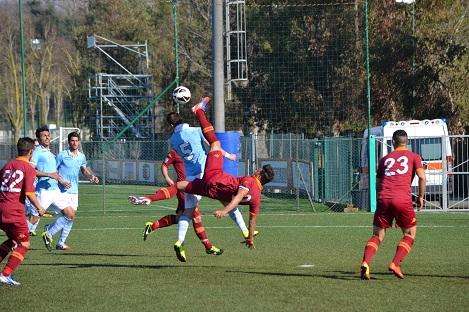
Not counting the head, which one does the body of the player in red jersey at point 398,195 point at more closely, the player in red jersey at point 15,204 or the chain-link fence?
the chain-link fence

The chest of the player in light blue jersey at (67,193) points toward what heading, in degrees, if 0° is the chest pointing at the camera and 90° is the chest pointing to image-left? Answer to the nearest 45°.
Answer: approximately 315°

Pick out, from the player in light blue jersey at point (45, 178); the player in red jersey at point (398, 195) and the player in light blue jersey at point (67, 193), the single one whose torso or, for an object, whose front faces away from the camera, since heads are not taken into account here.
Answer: the player in red jersey

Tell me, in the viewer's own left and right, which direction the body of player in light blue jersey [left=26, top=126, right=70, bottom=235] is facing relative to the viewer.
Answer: facing the viewer and to the right of the viewer

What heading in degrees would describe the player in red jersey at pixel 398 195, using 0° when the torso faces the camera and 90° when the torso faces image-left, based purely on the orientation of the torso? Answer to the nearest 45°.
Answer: approximately 180°

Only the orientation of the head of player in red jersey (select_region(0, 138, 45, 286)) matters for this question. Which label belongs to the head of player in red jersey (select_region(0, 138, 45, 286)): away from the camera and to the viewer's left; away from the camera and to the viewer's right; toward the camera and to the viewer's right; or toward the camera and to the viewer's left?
away from the camera and to the viewer's right

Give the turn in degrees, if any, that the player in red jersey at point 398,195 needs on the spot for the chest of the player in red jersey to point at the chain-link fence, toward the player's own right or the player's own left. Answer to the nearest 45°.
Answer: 0° — they already face it
